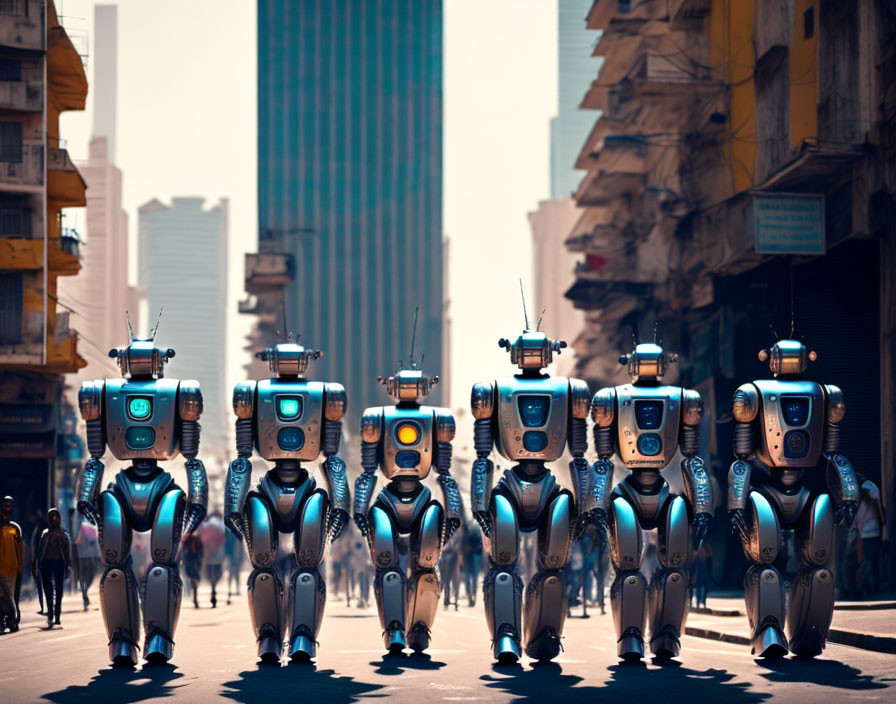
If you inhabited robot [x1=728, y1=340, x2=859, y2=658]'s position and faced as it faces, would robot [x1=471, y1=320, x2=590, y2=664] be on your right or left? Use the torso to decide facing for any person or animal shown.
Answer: on your right

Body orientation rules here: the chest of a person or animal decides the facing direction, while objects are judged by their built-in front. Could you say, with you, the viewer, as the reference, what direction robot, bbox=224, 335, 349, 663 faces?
facing the viewer

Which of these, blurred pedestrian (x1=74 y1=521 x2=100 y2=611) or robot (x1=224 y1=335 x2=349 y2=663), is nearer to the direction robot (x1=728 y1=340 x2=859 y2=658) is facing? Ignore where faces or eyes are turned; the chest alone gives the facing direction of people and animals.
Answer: the robot

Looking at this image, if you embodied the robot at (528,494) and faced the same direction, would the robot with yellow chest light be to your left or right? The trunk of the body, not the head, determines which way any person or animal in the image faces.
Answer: on your right

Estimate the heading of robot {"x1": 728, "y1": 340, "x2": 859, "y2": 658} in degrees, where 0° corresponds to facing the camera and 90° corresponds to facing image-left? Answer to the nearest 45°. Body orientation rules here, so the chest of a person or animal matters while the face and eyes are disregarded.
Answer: approximately 0°

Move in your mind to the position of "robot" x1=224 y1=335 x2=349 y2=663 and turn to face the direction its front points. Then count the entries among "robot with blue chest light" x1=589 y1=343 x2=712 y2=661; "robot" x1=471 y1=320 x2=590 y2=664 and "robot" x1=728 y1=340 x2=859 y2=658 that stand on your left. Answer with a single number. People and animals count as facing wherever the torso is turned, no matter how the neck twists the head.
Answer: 3

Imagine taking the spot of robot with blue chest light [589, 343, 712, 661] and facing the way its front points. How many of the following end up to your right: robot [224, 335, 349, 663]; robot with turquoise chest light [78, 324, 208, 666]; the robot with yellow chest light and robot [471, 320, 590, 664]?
4

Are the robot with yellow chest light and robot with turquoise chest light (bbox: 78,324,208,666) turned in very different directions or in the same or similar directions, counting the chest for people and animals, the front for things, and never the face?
same or similar directions

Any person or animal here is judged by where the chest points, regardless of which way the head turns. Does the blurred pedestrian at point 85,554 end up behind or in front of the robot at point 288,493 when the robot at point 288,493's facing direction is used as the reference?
behind

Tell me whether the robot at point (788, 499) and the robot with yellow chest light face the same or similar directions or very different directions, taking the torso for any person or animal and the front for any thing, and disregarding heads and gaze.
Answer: same or similar directions

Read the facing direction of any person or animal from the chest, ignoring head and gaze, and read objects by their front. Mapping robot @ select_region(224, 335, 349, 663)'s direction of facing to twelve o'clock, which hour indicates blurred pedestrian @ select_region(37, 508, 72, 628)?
The blurred pedestrian is roughly at 5 o'clock from the robot.

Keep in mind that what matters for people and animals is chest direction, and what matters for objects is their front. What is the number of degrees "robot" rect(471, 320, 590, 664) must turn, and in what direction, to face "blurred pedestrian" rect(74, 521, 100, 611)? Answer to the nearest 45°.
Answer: approximately 135° to its right

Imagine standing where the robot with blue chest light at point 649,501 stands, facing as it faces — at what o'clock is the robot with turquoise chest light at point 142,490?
the robot with turquoise chest light at point 142,490 is roughly at 3 o'clock from the robot with blue chest light at point 649,501.

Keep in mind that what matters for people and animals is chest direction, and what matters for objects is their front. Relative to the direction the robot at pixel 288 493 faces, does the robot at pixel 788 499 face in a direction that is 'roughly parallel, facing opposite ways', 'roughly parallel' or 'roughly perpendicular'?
roughly parallel

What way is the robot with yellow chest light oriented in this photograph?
toward the camera
